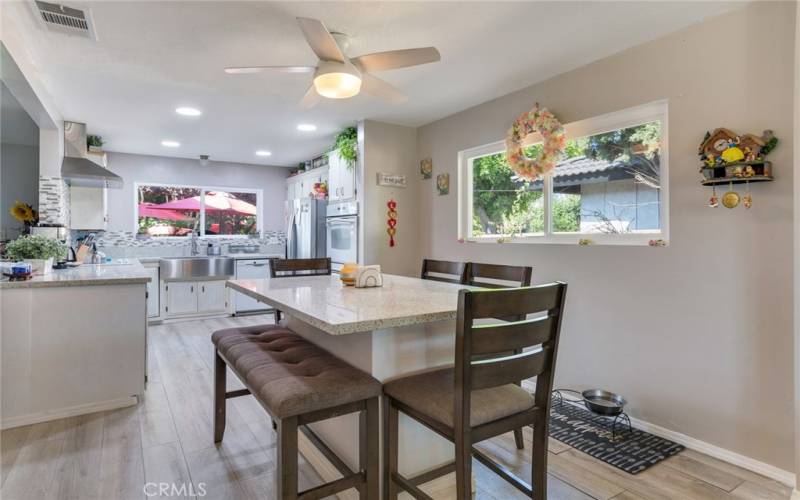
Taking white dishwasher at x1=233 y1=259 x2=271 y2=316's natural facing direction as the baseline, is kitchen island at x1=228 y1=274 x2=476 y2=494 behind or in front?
in front

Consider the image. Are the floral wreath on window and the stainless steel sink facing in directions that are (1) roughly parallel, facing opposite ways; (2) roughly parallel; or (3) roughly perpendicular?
roughly perpendicular

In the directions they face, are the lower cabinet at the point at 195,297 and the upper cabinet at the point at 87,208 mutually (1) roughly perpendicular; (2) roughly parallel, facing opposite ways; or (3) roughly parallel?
roughly perpendicular

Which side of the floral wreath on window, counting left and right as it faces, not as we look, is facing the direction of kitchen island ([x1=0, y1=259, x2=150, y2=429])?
front

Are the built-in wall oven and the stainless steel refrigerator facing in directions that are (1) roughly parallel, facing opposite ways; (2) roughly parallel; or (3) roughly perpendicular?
roughly parallel

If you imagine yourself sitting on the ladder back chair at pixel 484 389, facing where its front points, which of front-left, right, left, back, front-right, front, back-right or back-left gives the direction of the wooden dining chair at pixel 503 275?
front-right

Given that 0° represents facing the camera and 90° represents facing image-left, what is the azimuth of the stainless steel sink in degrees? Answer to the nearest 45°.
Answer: approximately 0°

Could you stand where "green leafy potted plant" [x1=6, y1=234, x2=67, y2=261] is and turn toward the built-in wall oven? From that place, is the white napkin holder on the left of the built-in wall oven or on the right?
right

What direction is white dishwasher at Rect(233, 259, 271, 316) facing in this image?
toward the camera

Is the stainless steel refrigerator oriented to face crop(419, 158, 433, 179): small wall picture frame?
no

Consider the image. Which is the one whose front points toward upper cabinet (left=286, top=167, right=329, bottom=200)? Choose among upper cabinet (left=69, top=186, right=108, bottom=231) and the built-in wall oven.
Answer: upper cabinet (left=69, top=186, right=108, bottom=231)

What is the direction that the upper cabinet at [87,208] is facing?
to the viewer's right

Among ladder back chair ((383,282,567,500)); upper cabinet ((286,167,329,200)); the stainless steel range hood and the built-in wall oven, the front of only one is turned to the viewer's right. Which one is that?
the stainless steel range hood

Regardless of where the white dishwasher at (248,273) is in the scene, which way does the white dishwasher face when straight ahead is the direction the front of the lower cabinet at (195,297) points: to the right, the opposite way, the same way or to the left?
the same way

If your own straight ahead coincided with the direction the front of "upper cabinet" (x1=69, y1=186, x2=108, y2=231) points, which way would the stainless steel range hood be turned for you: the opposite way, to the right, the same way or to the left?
the same way

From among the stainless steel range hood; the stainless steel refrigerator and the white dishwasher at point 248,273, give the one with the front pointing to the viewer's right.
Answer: the stainless steel range hood

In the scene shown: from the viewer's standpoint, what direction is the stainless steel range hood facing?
to the viewer's right

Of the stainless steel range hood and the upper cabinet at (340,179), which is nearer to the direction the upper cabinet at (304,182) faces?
the stainless steel range hood
